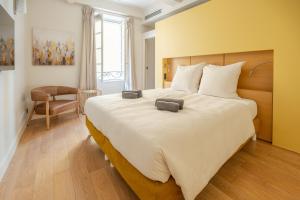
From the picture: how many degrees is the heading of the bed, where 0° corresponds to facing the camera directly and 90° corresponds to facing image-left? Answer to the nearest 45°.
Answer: approximately 45°

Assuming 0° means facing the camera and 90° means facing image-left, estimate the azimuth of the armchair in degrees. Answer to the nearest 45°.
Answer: approximately 315°
